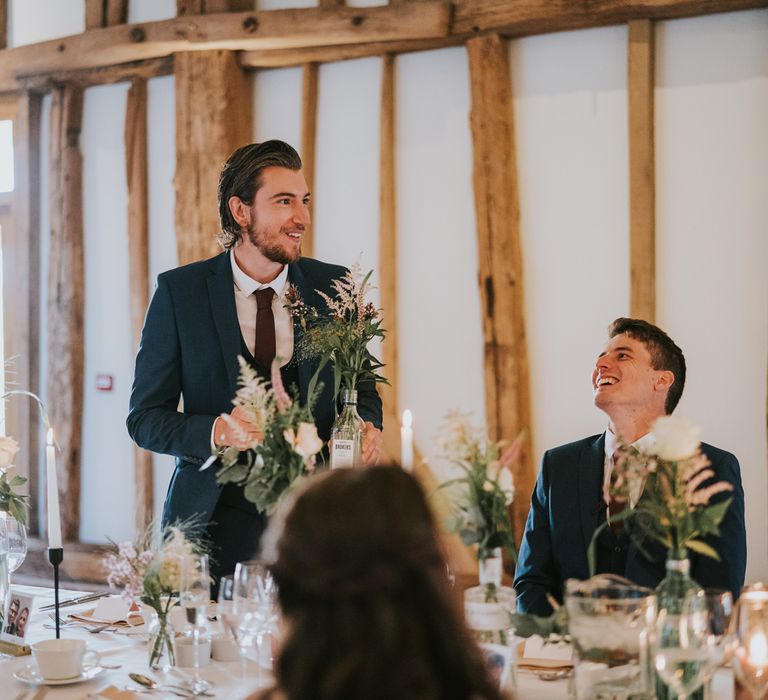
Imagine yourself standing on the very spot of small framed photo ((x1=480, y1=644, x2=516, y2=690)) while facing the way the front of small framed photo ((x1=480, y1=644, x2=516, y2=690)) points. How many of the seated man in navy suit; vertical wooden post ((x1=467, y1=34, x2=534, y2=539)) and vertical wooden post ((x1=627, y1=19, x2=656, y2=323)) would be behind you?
3

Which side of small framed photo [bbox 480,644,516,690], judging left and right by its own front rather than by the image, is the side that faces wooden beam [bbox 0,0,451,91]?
back

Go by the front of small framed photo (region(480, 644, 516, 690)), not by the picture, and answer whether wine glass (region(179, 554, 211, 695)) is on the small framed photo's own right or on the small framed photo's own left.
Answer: on the small framed photo's own right

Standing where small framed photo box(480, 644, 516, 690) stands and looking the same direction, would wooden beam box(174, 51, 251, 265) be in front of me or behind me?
behind

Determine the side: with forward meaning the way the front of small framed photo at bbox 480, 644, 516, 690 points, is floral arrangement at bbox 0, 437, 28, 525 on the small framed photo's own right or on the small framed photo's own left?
on the small framed photo's own right
